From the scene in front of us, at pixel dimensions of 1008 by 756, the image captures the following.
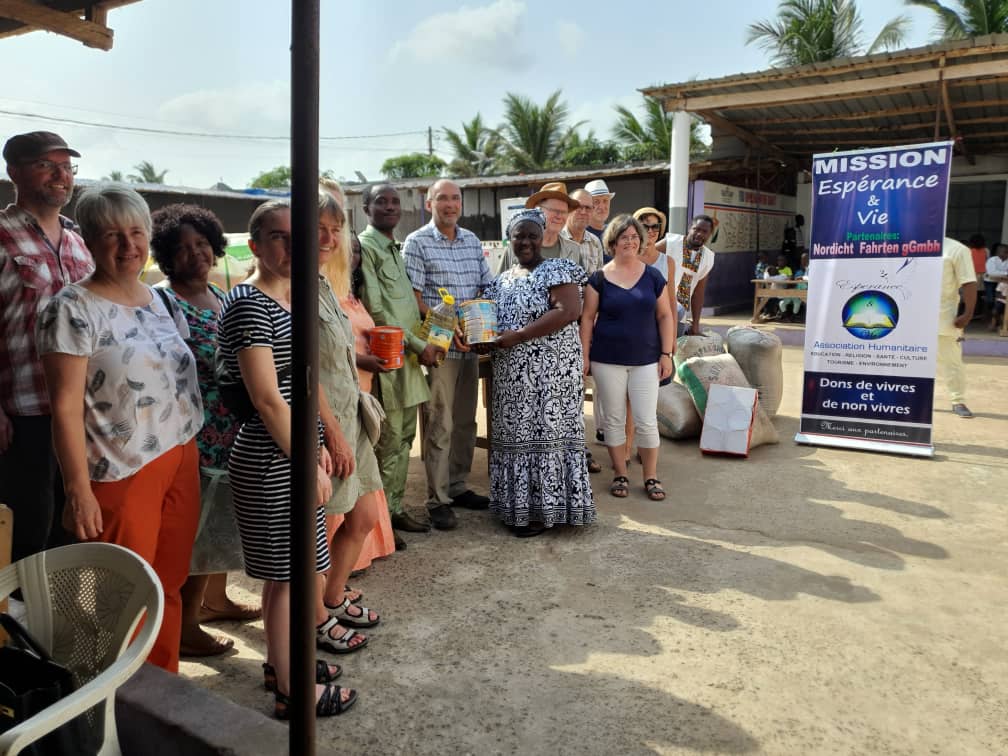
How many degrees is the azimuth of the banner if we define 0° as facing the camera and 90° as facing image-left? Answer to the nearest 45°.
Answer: approximately 0°

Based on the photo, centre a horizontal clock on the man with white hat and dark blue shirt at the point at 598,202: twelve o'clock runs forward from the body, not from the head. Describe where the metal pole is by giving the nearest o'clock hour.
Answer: The metal pole is roughly at 12 o'clock from the man with white hat and dark blue shirt.

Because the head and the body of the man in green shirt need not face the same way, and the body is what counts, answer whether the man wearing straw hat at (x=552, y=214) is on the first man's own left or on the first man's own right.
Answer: on the first man's own left

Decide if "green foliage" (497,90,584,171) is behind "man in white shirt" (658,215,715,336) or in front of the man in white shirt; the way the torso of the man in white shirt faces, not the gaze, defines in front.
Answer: behind

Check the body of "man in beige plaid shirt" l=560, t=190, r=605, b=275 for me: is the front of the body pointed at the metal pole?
yes

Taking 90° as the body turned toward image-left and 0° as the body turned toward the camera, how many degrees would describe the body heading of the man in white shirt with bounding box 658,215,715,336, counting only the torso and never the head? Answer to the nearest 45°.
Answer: approximately 0°

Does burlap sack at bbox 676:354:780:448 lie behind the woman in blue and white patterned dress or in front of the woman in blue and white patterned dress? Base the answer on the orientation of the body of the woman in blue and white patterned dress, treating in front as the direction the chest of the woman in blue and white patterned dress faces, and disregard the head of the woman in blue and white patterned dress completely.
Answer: behind

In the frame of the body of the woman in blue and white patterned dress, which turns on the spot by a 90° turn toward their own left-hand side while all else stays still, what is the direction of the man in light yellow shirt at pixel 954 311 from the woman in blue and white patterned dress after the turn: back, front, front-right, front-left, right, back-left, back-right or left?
left

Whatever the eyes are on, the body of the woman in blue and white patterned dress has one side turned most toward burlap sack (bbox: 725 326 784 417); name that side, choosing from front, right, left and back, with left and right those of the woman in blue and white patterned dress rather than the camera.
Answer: back
